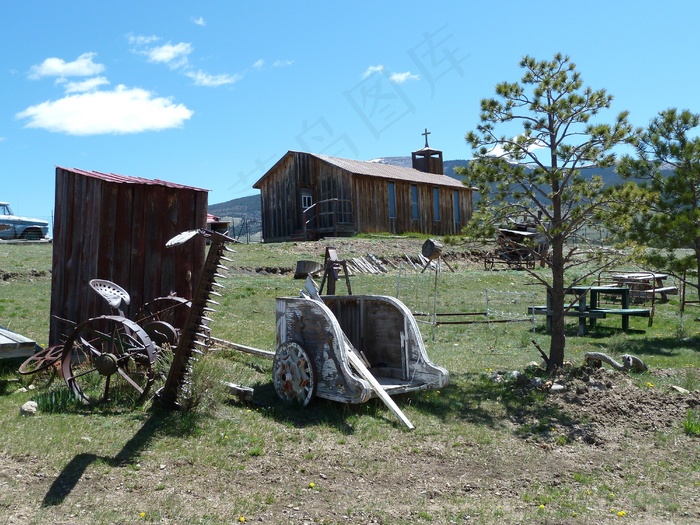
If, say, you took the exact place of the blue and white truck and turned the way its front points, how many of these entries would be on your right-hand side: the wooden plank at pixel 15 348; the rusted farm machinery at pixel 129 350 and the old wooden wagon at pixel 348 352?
3

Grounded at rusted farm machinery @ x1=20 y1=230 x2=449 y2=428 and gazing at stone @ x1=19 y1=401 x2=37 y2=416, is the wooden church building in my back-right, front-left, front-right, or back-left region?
back-right

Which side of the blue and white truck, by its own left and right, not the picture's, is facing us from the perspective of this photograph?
right

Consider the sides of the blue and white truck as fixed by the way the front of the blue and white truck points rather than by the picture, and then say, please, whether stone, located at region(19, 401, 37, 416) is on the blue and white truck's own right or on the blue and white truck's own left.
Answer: on the blue and white truck's own right
